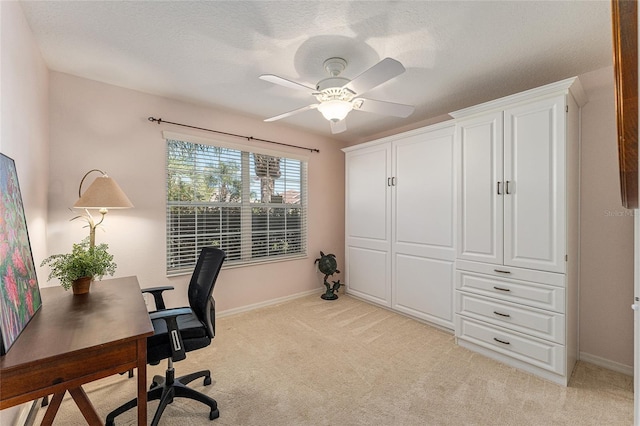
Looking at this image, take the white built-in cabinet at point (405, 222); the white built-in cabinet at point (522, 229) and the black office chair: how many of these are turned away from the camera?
0

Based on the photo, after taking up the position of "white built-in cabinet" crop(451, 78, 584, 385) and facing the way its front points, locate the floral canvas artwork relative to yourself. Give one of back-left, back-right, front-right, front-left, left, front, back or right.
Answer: front

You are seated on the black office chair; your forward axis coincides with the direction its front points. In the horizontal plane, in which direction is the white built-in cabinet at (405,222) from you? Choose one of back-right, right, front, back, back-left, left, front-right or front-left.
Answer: back

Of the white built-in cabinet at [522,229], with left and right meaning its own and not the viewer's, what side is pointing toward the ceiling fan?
front

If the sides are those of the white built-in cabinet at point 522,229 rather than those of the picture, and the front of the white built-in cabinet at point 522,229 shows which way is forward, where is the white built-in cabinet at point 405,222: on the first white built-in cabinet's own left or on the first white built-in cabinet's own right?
on the first white built-in cabinet's own right

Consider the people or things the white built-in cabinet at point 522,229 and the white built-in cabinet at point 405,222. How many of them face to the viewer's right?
0

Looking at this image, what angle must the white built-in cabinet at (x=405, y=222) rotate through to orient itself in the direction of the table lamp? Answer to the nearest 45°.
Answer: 0° — it already faces it

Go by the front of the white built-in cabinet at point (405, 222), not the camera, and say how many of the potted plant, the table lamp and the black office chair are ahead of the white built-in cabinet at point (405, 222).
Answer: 3

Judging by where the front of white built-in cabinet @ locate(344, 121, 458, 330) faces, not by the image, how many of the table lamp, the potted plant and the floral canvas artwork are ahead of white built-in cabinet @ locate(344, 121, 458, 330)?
3

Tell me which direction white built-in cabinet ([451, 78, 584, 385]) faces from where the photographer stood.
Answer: facing the viewer and to the left of the viewer

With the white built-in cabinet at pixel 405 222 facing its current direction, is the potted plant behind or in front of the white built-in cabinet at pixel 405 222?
in front

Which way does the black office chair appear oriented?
to the viewer's left
